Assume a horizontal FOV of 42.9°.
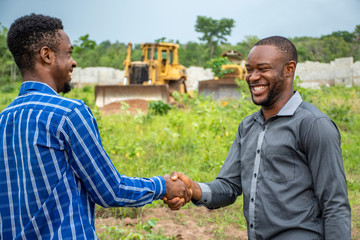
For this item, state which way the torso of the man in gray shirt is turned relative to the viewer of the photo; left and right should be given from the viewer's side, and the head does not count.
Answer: facing the viewer and to the left of the viewer

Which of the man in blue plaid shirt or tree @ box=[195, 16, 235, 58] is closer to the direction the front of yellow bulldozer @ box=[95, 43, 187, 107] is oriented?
the man in blue plaid shirt

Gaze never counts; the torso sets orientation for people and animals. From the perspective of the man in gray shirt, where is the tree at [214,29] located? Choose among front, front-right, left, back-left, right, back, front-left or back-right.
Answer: back-right

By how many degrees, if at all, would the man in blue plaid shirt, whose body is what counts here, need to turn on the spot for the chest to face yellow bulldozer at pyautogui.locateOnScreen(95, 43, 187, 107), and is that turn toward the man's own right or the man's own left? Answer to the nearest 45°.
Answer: approximately 45° to the man's own left

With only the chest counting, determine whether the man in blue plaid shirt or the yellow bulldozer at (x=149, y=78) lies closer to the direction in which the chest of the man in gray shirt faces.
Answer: the man in blue plaid shirt

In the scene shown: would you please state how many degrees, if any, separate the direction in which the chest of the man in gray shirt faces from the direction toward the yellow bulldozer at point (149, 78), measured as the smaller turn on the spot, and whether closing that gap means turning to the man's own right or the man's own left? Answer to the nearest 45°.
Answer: approximately 135° to the man's own right

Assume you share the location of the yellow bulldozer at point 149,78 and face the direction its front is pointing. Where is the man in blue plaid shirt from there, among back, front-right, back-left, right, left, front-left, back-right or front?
front-left

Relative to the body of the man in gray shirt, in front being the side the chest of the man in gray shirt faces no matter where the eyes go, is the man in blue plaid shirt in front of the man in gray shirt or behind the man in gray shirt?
in front

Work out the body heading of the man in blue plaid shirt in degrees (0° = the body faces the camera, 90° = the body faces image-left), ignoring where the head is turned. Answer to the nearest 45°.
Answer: approximately 225°

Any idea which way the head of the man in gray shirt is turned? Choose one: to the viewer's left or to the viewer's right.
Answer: to the viewer's left

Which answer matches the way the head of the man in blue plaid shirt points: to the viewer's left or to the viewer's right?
to the viewer's right

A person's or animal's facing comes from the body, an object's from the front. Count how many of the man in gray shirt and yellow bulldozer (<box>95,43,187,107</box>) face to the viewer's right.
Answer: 0

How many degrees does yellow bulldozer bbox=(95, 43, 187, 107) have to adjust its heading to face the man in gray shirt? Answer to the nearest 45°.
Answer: approximately 45° to its left

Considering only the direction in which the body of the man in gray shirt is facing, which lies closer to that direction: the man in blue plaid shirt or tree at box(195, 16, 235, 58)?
the man in blue plaid shirt

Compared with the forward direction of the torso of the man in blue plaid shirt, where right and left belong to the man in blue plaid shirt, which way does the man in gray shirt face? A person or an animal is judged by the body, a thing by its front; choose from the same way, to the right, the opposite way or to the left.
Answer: the opposite way
